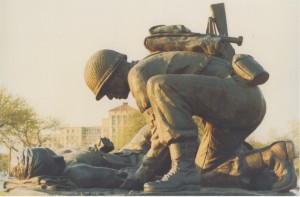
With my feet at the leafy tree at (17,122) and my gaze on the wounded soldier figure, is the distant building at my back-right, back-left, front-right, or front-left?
back-left

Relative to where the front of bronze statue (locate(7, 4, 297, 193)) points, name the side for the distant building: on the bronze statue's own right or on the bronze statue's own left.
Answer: on the bronze statue's own right

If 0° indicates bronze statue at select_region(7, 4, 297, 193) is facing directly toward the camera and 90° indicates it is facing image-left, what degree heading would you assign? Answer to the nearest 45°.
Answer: approximately 90°

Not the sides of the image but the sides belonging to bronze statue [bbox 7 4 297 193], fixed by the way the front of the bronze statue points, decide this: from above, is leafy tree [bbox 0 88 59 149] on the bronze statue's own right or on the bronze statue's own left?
on the bronze statue's own right
